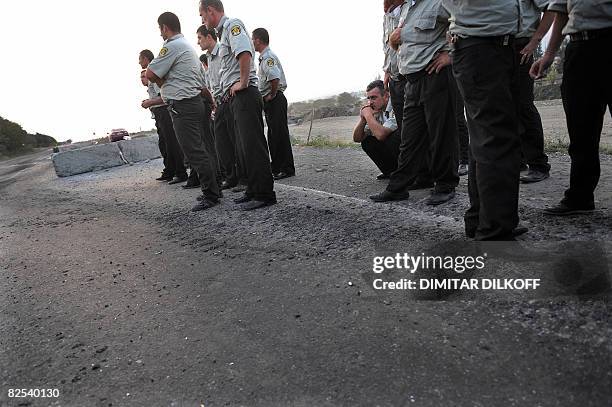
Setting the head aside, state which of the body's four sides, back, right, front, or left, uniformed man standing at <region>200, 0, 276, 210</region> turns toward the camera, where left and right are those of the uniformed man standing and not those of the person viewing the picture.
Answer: left

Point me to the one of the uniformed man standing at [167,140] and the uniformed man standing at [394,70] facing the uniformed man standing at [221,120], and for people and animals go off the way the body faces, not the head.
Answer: the uniformed man standing at [394,70]

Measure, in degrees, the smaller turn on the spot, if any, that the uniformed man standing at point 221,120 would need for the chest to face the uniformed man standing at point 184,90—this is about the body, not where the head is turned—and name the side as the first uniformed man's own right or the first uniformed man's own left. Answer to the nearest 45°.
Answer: approximately 45° to the first uniformed man's own left

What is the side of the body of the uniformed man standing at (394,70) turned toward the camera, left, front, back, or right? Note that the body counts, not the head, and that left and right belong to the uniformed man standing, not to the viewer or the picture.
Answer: left

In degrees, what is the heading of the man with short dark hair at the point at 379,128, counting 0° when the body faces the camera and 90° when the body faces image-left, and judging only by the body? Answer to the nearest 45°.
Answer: approximately 45°

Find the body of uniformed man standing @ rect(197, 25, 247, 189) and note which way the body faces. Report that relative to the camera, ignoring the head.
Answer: to the viewer's left

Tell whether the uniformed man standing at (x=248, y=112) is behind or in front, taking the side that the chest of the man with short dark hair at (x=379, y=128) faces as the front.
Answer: in front

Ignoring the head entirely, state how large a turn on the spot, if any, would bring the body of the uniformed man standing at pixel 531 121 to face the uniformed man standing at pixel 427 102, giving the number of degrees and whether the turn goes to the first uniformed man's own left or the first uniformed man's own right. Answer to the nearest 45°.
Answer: approximately 45° to the first uniformed man's own left

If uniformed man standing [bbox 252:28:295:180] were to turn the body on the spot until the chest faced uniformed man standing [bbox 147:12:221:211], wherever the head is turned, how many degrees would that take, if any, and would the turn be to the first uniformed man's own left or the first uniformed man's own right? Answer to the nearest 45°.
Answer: approximately 45° to the first uniformed man's own left

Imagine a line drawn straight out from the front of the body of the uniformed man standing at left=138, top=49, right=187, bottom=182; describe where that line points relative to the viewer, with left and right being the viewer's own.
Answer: facing to the left of the viewer

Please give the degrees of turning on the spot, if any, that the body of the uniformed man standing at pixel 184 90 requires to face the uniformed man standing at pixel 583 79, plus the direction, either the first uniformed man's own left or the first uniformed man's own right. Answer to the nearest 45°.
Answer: approximately 180°
